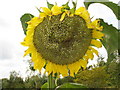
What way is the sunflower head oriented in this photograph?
toward the camera
